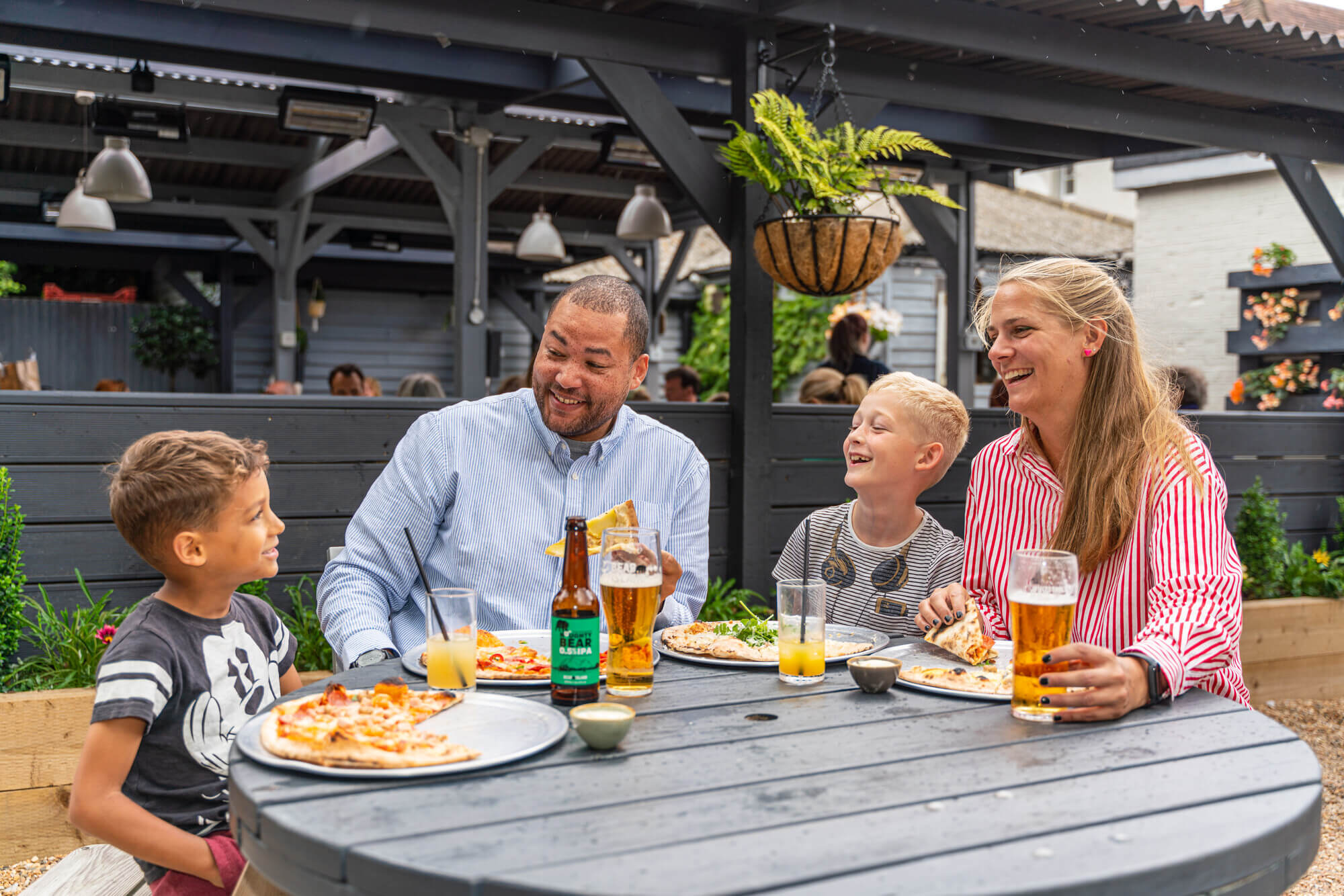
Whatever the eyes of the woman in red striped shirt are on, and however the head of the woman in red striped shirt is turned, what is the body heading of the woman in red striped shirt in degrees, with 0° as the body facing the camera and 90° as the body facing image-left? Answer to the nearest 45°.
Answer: approximately 45°

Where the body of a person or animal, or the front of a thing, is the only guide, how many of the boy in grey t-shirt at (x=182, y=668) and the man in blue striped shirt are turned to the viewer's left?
0

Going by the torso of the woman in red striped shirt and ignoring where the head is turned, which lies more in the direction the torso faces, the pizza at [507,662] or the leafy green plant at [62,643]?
the pizza

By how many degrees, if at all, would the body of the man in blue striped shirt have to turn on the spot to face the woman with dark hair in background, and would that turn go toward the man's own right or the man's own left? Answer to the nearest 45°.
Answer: approximately 135° to the man's own left

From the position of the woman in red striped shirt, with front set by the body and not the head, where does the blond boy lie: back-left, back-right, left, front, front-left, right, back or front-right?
right

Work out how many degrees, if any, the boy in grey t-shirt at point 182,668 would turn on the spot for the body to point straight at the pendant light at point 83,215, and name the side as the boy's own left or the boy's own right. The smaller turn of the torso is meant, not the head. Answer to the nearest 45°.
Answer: approximately 135° to the boy's own left

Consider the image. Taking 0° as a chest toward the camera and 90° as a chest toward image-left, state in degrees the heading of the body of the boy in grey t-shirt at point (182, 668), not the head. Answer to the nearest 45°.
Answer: approximately 315°

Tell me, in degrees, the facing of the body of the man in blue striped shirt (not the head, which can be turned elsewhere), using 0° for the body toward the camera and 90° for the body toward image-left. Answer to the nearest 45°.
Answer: approximately 0°

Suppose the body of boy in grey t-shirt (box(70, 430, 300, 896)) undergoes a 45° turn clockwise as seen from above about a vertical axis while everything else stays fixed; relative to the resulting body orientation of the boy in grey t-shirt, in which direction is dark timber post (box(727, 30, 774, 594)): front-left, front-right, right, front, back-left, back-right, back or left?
back-left

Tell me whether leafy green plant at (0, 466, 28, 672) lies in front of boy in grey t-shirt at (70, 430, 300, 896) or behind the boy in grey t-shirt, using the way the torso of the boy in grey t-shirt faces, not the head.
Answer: behind

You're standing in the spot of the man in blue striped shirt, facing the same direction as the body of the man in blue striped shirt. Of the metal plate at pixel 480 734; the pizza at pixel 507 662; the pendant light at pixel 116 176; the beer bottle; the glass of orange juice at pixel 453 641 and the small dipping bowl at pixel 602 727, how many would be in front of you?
5

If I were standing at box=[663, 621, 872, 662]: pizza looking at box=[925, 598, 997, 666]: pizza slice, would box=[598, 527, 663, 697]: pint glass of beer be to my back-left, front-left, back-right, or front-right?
back-right

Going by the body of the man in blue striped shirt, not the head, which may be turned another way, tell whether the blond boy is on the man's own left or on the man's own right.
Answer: on the man's own left

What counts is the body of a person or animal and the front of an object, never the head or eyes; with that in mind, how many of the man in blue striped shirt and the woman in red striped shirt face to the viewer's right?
0
